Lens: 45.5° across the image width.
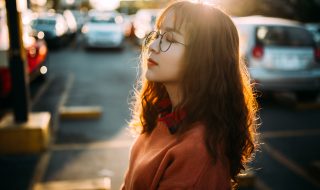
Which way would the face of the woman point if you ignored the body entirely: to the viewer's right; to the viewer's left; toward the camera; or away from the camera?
to the viewer's left
